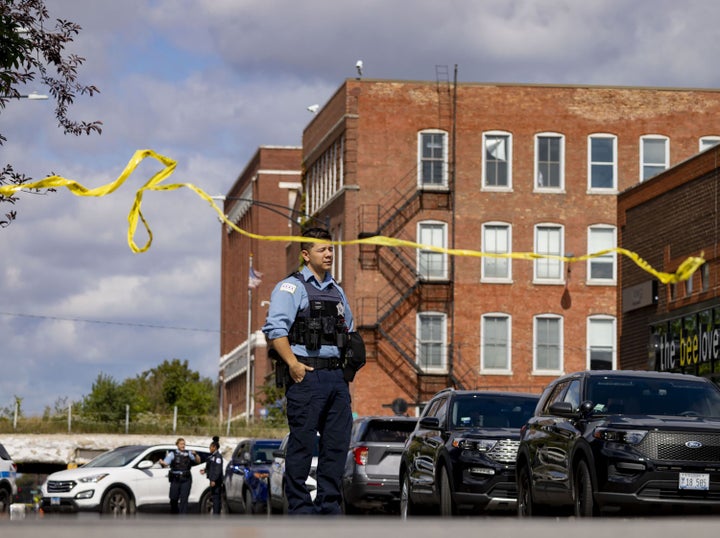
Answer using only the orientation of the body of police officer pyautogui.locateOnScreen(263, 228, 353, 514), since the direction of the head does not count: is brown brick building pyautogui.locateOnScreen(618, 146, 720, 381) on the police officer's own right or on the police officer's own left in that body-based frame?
on the police officer's own left

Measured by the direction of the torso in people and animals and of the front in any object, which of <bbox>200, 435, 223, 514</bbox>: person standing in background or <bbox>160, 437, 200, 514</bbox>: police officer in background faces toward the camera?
the police officer in background

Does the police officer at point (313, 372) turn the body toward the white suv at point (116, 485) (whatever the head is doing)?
no

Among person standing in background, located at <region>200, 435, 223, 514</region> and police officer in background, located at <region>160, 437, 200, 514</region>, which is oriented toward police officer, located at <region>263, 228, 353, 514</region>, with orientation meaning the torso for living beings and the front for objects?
the police officer in background

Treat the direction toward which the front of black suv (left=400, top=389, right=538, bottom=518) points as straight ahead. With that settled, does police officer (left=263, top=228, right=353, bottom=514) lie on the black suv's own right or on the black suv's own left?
on the black suv's own right

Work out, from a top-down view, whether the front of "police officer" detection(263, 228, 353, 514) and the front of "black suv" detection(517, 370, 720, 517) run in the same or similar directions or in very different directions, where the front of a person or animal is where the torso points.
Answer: same or similar directions

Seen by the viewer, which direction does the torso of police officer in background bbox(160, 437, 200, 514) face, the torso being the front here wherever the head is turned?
toward the camera

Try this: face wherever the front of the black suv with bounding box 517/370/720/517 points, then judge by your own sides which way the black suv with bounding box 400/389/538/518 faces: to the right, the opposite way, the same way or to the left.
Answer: the same way

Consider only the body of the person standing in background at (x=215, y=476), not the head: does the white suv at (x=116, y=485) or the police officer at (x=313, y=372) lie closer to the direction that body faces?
the white suv

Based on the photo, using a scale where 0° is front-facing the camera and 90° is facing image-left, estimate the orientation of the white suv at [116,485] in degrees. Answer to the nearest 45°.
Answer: approximately 45°

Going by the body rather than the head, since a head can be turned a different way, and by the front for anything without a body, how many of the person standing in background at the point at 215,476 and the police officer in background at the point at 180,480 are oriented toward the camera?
1

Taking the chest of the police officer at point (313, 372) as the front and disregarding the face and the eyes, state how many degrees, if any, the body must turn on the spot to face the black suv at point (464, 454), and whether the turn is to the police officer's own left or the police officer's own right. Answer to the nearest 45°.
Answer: approximately 135° to the police officer's own left

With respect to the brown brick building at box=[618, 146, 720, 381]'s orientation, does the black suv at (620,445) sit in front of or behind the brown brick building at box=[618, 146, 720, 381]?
in front
